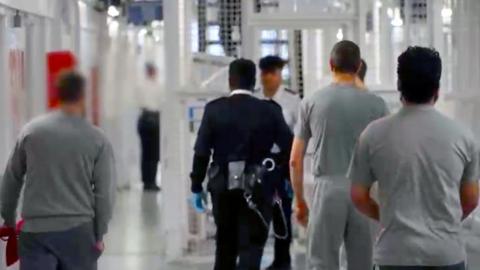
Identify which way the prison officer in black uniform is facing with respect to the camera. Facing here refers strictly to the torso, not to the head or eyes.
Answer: away from the camera

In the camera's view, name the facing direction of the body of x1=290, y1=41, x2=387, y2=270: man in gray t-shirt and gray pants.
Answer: away from the camera

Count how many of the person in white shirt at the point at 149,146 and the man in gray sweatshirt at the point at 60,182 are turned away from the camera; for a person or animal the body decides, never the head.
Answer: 1

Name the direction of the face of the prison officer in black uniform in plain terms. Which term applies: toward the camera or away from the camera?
away from the camera

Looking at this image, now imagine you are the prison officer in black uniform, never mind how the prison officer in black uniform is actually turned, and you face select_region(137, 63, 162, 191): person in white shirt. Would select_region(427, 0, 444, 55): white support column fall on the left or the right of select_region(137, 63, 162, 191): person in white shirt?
right

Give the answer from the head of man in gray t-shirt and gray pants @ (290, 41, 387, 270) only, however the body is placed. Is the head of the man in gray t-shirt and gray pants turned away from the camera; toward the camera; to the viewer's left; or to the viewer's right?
away from the camera

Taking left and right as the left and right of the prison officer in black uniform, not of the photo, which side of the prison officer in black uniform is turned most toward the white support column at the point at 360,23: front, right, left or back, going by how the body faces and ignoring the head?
front

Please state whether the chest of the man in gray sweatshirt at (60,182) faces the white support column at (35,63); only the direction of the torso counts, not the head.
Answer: yes

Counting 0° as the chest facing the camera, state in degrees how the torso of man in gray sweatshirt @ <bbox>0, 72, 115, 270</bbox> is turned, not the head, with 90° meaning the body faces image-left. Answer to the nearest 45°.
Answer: approximately 180°

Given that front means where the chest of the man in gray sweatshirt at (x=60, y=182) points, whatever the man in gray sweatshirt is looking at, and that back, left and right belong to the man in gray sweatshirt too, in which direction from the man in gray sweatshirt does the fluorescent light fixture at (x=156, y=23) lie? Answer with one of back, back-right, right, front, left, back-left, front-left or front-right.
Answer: front

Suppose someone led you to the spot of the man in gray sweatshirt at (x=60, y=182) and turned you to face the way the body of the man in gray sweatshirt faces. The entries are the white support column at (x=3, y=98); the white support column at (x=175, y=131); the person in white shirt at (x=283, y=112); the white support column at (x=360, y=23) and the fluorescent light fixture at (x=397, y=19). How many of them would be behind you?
0

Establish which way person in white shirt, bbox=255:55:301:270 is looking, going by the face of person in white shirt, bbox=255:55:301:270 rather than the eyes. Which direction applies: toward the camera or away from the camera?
toward the camera

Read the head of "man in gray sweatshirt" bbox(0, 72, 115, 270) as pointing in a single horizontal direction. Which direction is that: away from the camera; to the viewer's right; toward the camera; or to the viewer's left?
away from the camera

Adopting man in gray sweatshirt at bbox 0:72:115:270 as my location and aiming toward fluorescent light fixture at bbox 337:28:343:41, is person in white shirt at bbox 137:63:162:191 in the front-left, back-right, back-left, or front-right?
front-left
